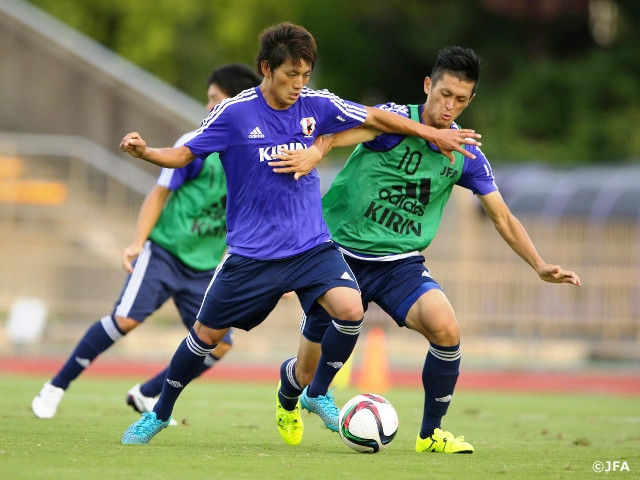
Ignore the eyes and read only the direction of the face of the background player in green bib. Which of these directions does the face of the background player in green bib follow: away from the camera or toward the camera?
toward the camera

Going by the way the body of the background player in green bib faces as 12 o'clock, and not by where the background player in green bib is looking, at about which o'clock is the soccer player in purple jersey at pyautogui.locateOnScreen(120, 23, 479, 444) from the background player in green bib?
The soccer player in purple jersey is roughly at 1 o'clock from the background player in green bib.

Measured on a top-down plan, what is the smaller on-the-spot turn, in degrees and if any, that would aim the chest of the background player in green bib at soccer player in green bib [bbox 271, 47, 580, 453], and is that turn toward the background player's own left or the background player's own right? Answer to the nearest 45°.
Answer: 0° — they already face them

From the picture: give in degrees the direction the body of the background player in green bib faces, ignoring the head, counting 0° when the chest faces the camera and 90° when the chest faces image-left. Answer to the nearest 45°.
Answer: approximately 315°

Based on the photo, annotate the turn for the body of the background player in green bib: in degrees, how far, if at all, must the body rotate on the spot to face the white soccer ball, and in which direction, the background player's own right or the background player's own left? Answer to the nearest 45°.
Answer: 0° — they already face it
